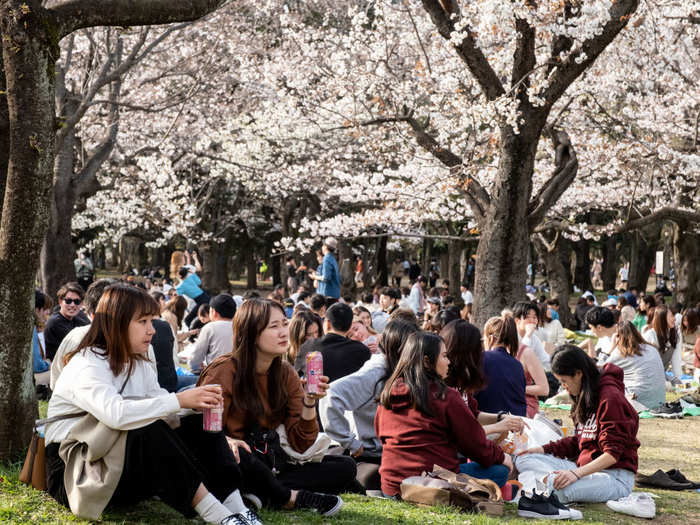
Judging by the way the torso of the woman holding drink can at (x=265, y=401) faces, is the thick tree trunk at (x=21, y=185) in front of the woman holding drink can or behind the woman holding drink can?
behind

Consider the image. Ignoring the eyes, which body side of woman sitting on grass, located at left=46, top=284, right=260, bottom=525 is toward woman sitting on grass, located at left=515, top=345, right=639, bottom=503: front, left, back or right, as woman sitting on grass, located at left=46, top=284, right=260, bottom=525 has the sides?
front

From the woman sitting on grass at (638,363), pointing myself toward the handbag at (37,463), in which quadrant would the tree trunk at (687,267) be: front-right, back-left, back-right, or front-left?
back-right

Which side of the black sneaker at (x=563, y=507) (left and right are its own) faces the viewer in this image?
right

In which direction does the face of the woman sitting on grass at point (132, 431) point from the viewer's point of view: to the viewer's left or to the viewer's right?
to the viewer's right

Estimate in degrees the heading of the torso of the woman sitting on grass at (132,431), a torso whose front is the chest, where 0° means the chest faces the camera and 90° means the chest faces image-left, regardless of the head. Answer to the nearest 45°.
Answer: approximately 270°

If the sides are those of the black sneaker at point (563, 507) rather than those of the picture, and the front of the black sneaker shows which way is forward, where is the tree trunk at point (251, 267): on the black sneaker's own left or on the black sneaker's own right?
on the black sneaker's own left

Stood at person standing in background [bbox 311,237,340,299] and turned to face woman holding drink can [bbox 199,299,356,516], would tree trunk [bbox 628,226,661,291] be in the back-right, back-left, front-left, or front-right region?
back-left

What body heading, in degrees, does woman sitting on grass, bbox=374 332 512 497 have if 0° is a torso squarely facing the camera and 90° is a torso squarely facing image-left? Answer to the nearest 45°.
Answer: approximately 225°
